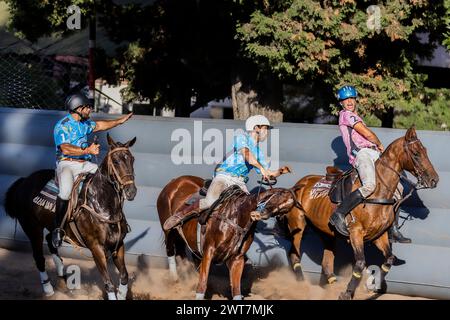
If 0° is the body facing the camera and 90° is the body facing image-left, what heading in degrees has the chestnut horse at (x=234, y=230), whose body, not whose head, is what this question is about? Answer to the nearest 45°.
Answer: approximately 315°

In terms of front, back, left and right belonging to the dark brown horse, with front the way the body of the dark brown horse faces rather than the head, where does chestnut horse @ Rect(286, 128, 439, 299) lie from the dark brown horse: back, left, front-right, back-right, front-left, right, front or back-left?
front-left

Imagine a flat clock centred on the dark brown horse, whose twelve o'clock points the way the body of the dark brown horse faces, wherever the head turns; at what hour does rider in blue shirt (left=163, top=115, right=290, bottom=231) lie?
The rider in blue shirt is roughly at 11 o'clock from the dark brown horse.

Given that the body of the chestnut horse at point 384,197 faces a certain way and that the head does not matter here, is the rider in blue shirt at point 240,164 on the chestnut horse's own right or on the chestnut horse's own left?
on the chestnut horse's own right

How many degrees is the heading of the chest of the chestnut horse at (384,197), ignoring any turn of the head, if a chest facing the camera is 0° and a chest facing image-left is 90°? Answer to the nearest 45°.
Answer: approximately 315°

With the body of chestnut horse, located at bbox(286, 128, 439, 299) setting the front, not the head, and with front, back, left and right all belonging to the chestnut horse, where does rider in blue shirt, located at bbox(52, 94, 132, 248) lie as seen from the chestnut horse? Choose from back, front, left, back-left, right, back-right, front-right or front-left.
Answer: back-right

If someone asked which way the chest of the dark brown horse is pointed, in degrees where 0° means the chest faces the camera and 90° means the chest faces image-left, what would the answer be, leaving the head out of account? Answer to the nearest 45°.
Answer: approximately 315°

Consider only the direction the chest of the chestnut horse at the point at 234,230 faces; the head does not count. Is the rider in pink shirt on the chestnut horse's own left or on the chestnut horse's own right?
on the chestnut horse's own left

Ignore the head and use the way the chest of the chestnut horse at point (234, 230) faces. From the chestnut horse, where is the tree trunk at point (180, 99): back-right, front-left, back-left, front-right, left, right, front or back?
back-left
